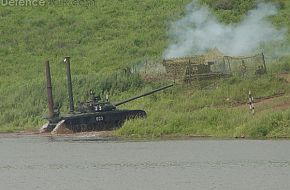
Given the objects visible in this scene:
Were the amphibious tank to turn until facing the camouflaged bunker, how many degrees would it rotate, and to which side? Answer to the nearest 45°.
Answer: approximately 45° to its left

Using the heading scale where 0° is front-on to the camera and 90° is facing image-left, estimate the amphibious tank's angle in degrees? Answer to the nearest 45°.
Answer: approximately 270°
